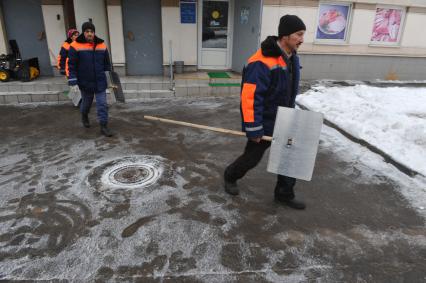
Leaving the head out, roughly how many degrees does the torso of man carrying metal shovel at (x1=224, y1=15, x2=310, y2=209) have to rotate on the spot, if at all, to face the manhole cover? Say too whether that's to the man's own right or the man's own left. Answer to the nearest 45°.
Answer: approximately 135° to the man's own right

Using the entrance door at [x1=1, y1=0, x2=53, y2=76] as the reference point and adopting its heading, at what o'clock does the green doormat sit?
The green doormat is roughly at 10 o'clock from the entrance door.

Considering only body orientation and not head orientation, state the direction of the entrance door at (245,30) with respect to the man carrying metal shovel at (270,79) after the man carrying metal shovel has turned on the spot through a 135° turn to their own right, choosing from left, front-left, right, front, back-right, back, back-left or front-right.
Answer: right

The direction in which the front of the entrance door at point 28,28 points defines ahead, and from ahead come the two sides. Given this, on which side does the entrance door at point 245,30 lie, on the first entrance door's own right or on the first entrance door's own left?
on the first entrance door's own left

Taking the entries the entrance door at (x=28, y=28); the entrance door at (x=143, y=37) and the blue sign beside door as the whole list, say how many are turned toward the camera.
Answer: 3

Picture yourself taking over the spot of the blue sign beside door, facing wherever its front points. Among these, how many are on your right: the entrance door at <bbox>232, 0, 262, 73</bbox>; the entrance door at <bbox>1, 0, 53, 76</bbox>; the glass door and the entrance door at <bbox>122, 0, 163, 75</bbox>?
2

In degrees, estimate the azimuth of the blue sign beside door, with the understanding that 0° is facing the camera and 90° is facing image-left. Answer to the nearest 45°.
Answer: approximately 0°

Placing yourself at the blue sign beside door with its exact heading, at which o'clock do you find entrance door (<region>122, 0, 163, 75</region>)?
The entrance door is roughly at 3 o'clock from the blue sign beside door.

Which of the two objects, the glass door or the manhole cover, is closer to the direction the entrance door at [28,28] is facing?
the manhole cover

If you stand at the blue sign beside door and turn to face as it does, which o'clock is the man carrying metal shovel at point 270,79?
The man carrying metal shovel is roughly at 12 o'clock from the blue sign beside door.

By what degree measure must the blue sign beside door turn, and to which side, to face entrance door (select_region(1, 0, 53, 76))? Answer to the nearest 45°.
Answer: approximately 90° to its right

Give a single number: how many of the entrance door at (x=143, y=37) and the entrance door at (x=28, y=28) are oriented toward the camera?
2
